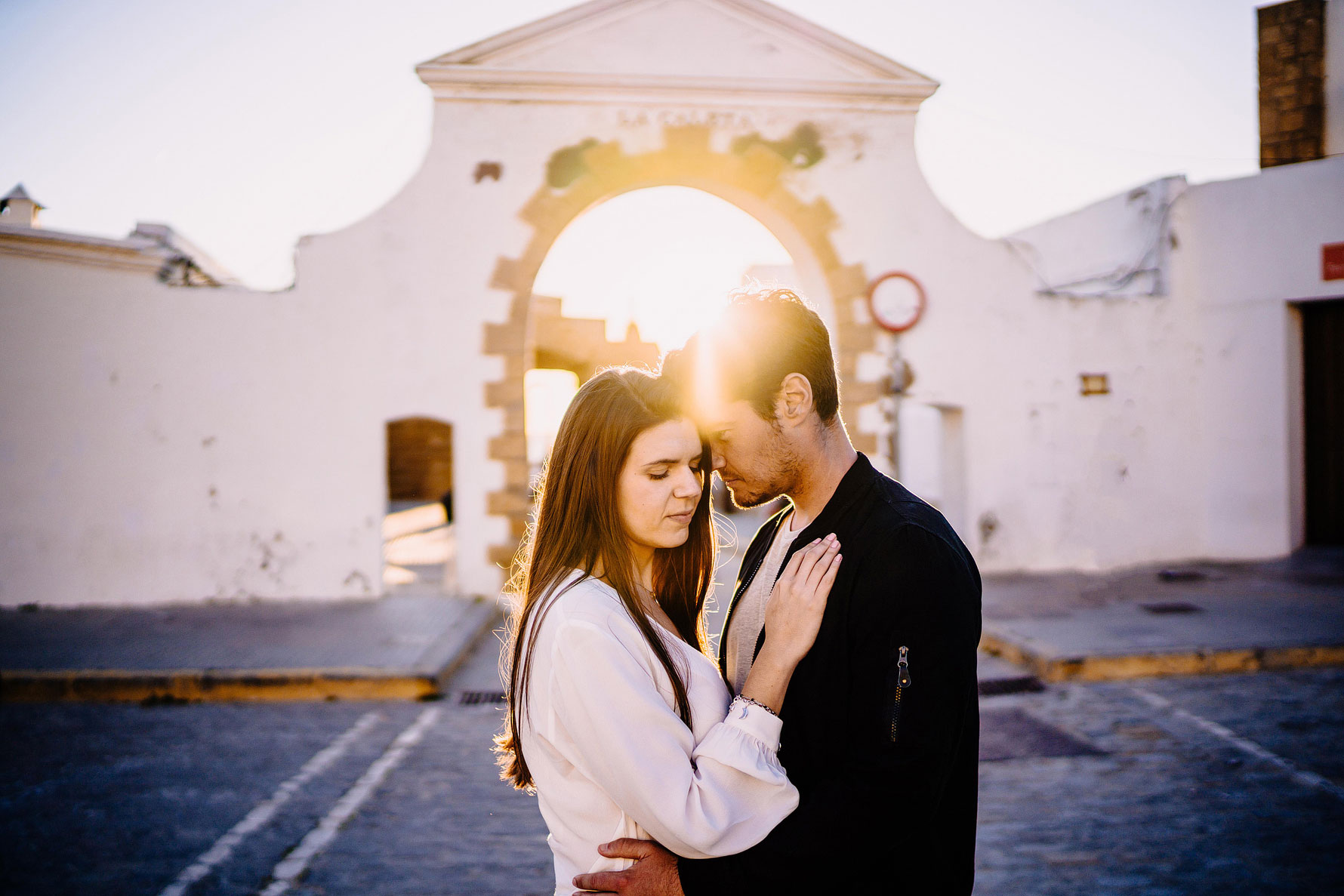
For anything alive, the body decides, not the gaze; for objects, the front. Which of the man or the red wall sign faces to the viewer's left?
the man

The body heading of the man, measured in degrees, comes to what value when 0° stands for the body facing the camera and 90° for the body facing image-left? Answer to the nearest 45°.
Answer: approximately 90°

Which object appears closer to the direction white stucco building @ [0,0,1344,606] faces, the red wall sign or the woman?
the woman

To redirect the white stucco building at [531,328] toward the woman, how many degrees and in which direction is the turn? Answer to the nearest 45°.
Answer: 0° — it already faces them

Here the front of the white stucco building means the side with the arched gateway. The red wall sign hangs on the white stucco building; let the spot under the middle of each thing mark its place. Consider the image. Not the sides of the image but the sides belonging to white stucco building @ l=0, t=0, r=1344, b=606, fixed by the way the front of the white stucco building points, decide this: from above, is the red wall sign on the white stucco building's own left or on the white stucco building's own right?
on the white stucco building's own left

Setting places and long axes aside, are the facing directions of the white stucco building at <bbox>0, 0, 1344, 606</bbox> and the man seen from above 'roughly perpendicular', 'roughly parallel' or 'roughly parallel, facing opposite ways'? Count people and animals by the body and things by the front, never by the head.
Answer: roughly perpendicular

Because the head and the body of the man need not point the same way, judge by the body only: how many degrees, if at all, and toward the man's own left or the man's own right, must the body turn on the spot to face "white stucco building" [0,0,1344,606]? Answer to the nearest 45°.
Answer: approximately 90° to the man's own right

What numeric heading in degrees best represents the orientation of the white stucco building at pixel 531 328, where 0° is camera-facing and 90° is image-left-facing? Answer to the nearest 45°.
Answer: approximately 0°
